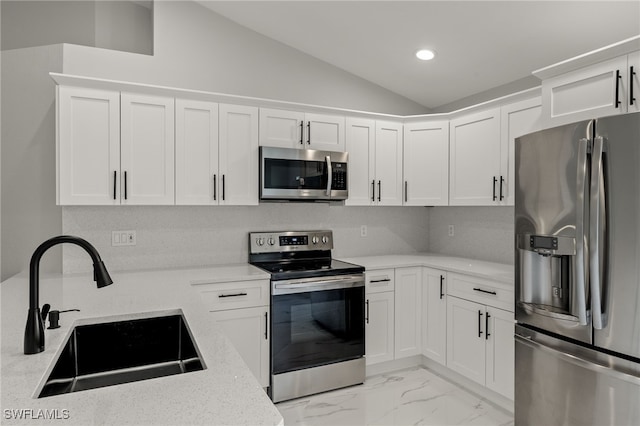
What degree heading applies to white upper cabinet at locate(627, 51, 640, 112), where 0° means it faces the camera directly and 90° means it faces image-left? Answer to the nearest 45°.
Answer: approximately 45°

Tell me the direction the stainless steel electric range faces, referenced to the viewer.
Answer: facing the viewer and to the right of the viewer

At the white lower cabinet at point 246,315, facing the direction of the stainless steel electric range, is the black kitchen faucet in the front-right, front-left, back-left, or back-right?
back-right

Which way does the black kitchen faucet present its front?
to the viewer's right

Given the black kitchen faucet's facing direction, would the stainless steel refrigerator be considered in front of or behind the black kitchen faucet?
in front

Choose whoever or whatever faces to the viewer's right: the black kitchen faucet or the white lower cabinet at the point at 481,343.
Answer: the black kitchen faucet

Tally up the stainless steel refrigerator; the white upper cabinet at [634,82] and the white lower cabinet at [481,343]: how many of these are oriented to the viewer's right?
0

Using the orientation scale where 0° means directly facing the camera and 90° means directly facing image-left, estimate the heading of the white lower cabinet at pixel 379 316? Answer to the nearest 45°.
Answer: approximately 315°

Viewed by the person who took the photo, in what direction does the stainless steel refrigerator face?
facing the viewer and to the left of the viewer

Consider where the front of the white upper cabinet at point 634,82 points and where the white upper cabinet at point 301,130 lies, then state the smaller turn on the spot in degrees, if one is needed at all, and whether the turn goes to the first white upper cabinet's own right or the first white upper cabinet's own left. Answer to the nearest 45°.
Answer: approximately 45° to the first white upper cabinet's own right

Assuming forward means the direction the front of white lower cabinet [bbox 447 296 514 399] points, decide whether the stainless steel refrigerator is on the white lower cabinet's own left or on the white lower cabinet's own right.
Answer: on the white lower cabinet's own left
